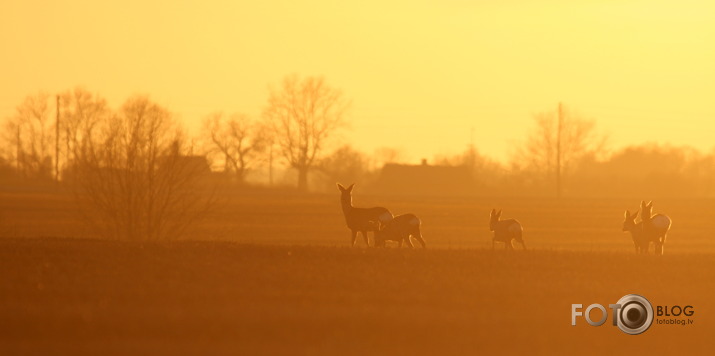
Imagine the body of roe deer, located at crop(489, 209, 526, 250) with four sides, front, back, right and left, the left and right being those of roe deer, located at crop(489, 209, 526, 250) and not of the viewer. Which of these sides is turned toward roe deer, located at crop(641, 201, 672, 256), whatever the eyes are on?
back

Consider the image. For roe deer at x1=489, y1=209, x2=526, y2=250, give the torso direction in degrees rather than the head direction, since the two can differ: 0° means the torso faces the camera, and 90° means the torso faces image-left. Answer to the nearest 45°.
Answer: approximately 90°

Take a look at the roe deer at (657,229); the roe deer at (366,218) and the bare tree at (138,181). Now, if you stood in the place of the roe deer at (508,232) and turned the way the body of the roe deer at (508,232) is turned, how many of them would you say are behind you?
1

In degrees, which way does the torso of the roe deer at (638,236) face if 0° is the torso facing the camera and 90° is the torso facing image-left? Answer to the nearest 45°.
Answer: approximately 90°

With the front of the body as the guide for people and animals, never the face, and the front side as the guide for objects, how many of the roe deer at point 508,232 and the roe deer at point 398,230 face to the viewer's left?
2

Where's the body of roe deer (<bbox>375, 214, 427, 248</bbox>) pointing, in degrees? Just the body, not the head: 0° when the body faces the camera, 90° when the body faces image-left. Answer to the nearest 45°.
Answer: approximately 90°

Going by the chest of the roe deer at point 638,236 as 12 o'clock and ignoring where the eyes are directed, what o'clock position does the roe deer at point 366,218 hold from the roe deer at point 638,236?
the roe deer at point 366,218 is roughly at 11 o'clock from the roe deer at point 638,236.

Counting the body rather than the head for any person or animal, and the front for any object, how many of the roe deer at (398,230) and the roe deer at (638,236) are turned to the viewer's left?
2

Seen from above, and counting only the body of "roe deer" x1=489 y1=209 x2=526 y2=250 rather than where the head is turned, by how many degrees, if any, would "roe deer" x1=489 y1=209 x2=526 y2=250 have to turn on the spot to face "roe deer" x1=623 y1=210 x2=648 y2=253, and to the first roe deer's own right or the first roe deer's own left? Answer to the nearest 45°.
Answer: approximately 180°

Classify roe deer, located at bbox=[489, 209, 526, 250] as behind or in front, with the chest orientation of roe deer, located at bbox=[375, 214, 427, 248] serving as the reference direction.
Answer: behind
